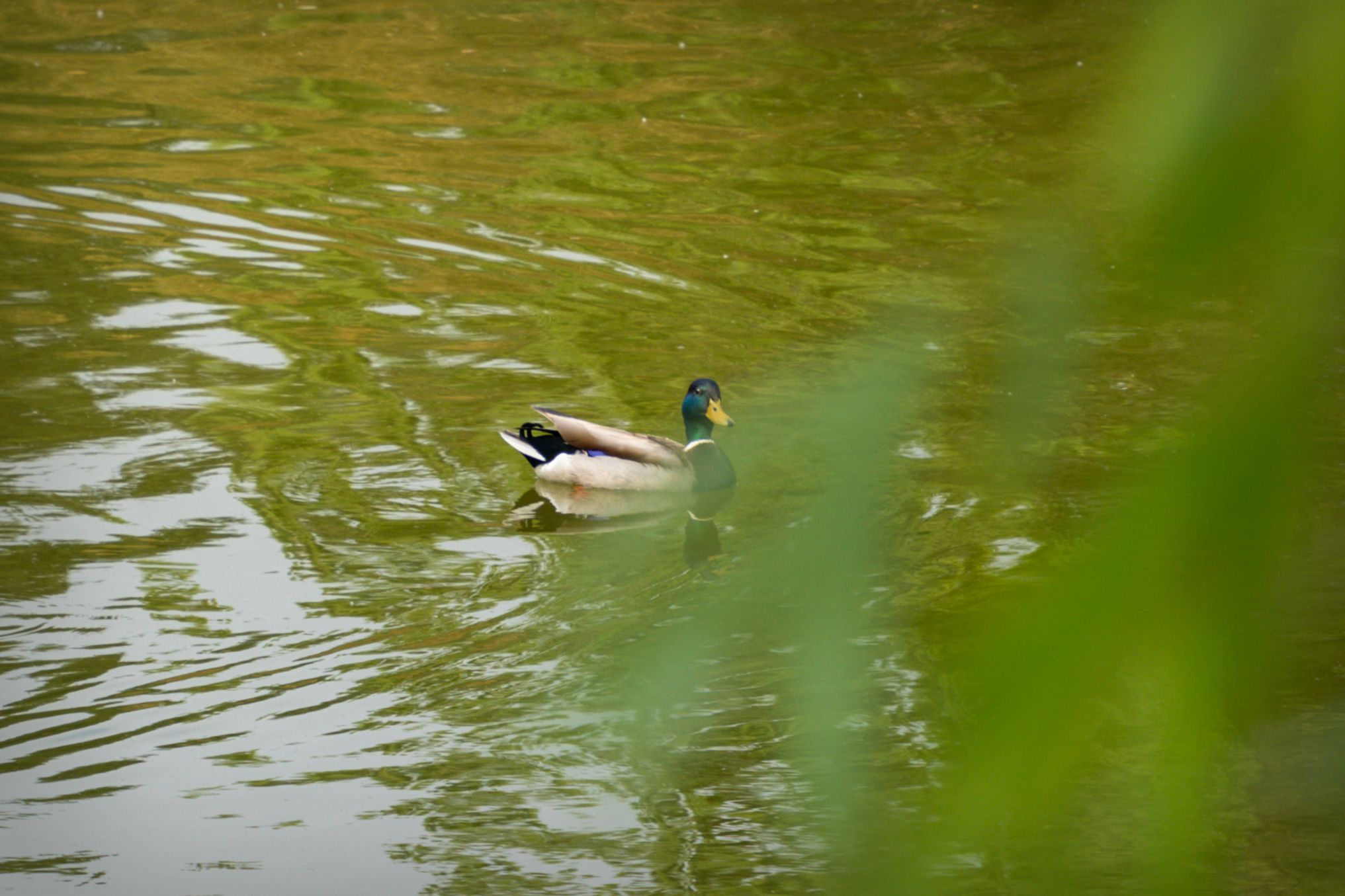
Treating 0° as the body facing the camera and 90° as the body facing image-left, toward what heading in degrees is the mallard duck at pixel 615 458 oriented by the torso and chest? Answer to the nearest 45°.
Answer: approximately 270°
